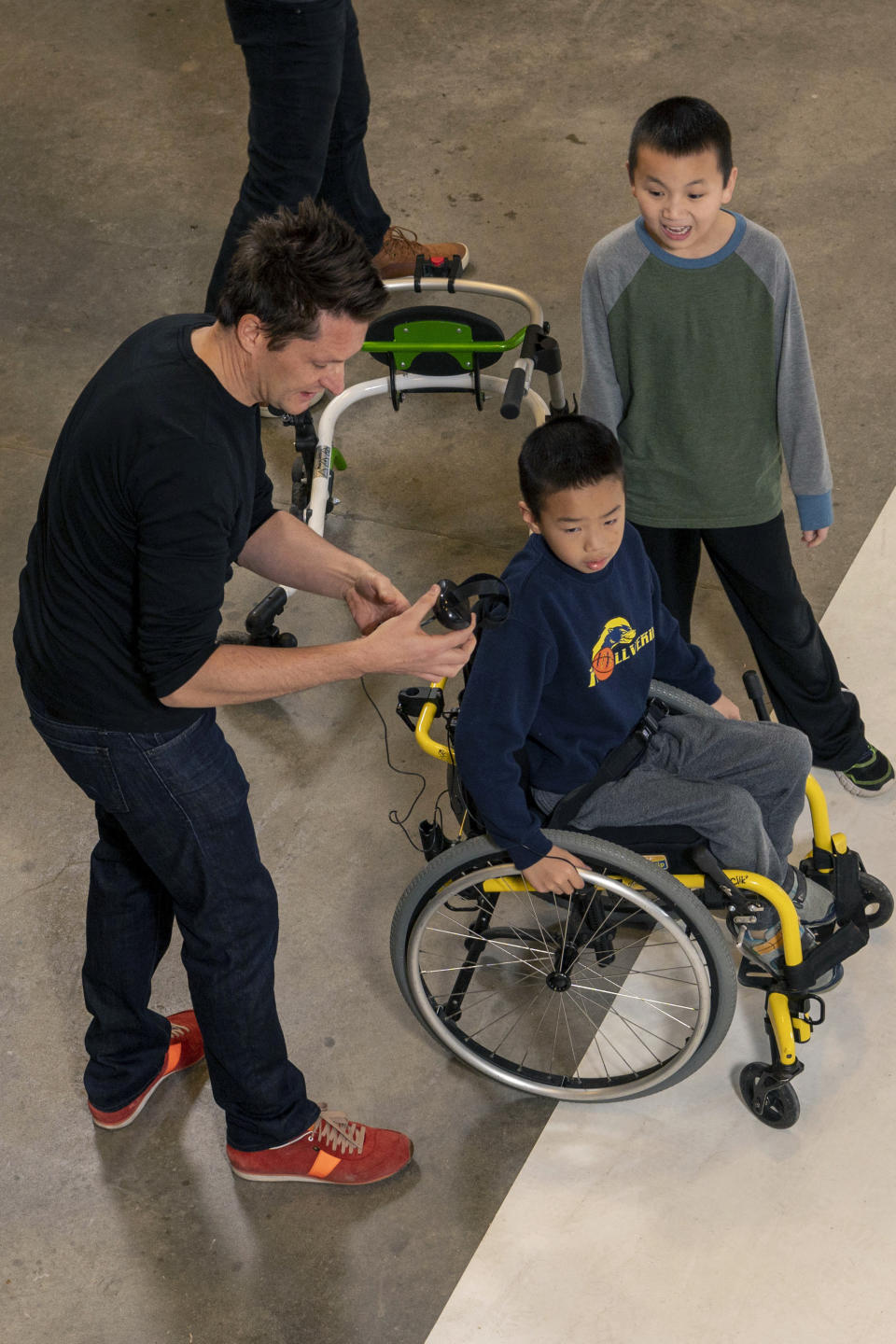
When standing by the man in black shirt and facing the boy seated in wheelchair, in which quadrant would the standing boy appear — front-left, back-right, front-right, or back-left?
front-left

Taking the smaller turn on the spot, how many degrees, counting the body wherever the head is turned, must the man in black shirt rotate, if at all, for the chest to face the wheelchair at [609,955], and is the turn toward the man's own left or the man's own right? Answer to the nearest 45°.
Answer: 0° — they already face it

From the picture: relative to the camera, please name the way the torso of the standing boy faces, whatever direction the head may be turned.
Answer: toward the camera

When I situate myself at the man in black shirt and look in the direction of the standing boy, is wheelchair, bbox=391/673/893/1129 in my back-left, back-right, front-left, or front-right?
front-right

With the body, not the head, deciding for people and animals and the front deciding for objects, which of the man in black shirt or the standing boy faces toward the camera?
the standing boy

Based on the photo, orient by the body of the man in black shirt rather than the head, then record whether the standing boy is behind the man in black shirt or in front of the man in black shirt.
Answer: in front

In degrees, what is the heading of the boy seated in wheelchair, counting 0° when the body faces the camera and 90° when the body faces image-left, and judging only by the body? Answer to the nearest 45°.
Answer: approximately 315°

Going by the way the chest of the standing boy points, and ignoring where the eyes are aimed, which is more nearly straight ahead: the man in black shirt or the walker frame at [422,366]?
the man in black shirt

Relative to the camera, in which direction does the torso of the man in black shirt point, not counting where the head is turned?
to the viewer's right

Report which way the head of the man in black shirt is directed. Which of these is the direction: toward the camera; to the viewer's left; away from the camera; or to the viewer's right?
to the viewer's right

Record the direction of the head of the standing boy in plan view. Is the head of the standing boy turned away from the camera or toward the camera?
toward the camera

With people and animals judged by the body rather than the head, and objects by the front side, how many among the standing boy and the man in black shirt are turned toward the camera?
1
